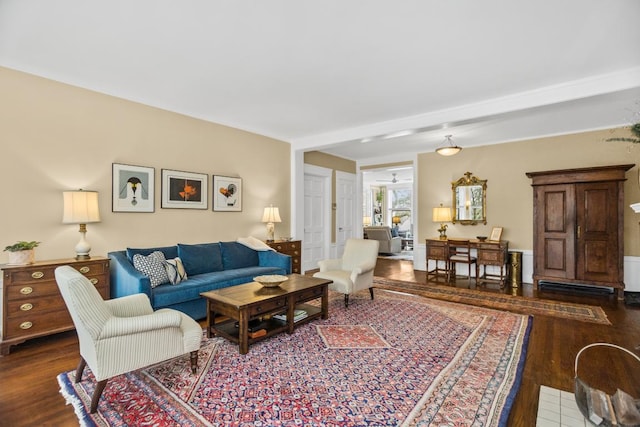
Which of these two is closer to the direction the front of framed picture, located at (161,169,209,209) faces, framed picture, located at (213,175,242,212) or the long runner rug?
the long runner rug

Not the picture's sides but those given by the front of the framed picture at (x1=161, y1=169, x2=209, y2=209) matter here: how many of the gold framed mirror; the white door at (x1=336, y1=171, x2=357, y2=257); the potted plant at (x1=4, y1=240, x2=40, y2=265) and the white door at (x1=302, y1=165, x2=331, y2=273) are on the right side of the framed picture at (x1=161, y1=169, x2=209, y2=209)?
1

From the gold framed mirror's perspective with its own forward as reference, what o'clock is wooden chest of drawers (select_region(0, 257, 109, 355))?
The wooden chest of drawers is roughly at 1 o'clock from the gold framed mirror.

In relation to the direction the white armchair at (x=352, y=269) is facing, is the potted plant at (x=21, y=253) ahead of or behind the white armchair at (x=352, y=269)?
ahead

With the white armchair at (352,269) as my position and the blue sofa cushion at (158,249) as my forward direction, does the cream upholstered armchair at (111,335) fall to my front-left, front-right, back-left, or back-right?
front-left

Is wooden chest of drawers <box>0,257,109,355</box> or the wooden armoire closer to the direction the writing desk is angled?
the wooden chest of drawers

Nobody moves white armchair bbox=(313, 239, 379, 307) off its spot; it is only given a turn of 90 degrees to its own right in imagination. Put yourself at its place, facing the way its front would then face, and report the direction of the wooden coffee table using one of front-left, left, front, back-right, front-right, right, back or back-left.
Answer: left

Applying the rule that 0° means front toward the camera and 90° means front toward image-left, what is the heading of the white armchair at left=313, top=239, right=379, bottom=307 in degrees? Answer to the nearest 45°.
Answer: approximately 45°

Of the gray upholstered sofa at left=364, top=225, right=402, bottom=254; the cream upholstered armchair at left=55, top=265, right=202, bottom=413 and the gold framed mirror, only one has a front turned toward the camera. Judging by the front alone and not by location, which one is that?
the gold framed mirror

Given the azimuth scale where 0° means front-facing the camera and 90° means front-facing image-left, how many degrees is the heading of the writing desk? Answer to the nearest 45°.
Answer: approximately 0°

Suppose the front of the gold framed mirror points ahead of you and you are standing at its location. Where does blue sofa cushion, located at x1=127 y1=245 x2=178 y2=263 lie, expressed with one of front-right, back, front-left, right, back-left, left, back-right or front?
front-right

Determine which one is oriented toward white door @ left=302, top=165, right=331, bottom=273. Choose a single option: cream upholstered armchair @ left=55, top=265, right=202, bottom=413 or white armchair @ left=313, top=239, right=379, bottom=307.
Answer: the cream upholstered armchair

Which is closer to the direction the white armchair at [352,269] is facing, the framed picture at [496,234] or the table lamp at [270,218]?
the table lamp

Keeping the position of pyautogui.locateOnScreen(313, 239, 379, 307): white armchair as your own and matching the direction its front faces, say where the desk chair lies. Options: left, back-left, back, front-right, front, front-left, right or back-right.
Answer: back

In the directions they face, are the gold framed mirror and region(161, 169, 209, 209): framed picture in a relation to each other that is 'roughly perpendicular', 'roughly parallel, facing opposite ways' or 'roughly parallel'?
roughly perpendicular
